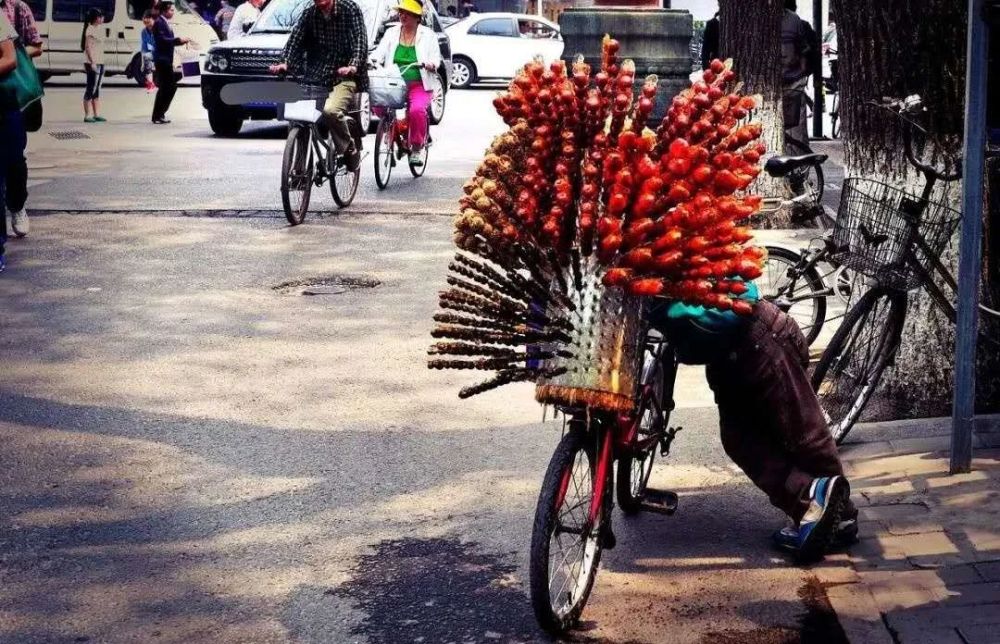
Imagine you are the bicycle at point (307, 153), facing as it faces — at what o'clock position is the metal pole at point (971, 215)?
The metal pole is roughly at 10 o'clock from the bicycle.

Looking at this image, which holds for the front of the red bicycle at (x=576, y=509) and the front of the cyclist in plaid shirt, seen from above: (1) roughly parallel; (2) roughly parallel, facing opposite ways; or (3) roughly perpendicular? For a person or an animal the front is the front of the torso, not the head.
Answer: roughly parallel

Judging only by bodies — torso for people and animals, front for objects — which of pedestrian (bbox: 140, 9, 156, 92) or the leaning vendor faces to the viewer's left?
the leaning vendor

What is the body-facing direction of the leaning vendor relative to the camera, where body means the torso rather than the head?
to the viewer's left

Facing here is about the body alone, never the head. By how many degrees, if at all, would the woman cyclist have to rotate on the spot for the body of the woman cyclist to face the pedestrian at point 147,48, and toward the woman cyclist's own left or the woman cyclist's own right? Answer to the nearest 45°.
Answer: approximately 135° to the woman cyclist's own right

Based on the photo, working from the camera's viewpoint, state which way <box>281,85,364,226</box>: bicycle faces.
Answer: facing the viewer and to the left of the viewer

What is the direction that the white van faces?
to the viewer's right

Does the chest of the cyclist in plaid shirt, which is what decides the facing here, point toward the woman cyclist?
no

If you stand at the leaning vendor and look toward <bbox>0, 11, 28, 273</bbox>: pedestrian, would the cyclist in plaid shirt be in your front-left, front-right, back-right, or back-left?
front-right

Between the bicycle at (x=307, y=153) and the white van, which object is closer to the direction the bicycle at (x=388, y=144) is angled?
the bicycle
